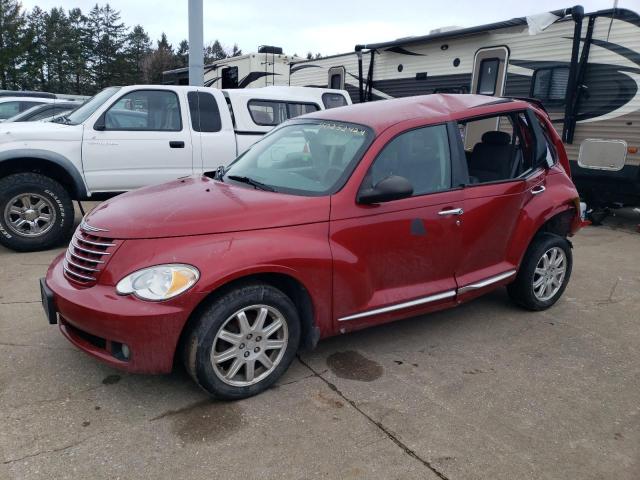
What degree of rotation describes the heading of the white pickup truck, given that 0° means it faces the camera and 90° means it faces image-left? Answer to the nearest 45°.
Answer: approximately 90°

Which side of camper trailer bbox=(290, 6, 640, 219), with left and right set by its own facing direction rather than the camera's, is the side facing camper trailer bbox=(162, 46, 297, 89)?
back

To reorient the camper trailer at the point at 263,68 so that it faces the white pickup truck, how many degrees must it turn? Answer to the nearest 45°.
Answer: approximately 135° to its left
